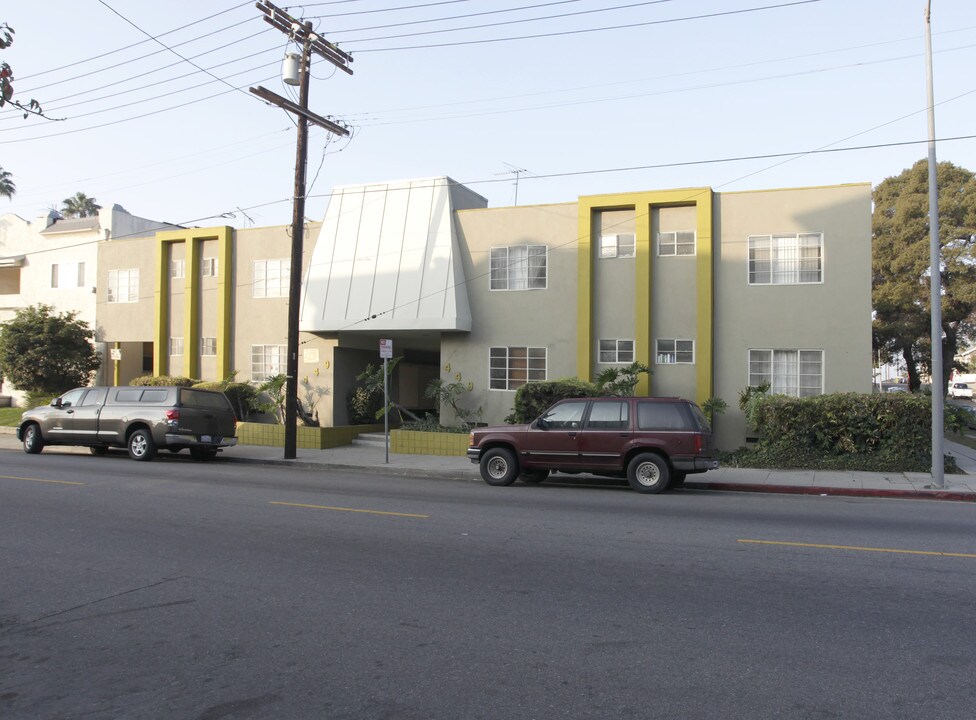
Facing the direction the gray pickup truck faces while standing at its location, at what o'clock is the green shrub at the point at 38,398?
The green shrub is roughly at 1 o'clock from the gray pickup truck.

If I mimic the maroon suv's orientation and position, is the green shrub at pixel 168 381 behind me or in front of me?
in front

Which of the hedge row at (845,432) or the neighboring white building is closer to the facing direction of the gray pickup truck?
the neighboring white building

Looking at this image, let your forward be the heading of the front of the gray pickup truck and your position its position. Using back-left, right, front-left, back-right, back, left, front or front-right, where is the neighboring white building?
front-right

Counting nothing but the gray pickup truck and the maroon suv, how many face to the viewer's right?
0

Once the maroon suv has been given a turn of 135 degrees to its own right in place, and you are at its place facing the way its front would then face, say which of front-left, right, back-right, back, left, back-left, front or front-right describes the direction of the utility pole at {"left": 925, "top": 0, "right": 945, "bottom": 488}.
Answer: front-right

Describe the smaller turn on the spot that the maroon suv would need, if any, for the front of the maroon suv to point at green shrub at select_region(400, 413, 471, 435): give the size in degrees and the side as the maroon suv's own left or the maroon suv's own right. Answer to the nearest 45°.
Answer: approximately 45° to the maroon suv's own right

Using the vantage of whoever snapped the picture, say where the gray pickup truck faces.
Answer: facing away from the viewer and to the left of the viewer

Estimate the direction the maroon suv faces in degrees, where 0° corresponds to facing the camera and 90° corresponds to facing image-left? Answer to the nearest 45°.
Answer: approximately 90°

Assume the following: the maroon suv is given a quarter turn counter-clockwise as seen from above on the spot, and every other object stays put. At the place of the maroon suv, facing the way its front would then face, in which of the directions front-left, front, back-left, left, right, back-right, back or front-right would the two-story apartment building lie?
back

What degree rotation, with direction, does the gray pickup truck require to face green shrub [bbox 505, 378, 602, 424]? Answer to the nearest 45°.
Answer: approximately 135° to its right
